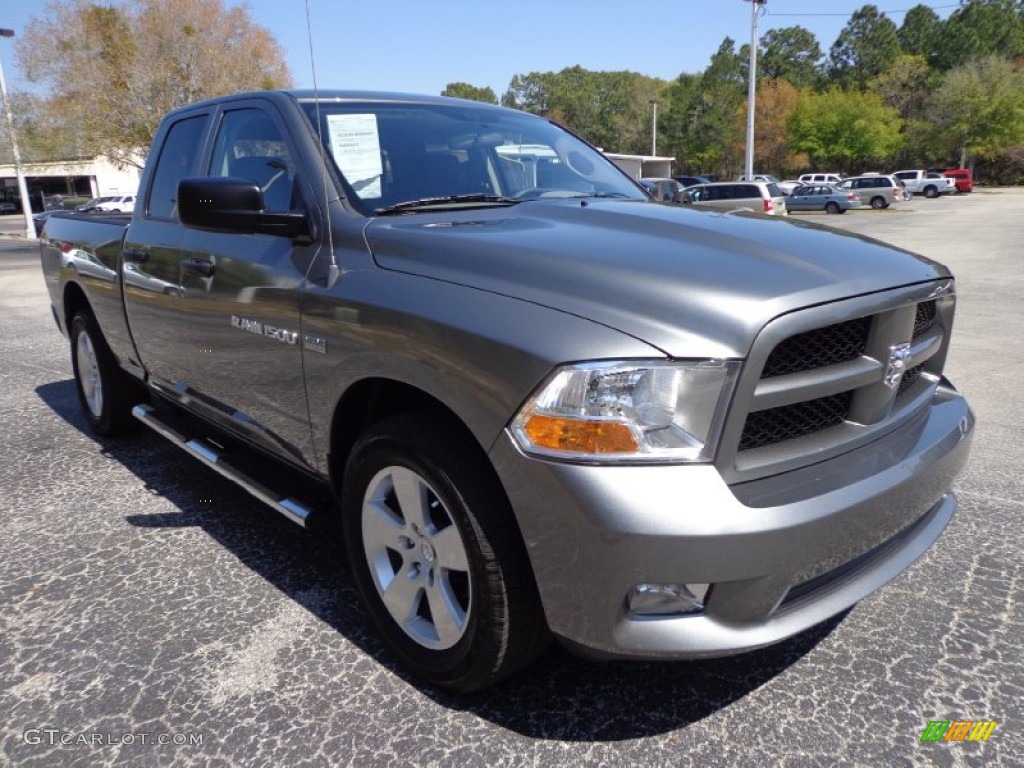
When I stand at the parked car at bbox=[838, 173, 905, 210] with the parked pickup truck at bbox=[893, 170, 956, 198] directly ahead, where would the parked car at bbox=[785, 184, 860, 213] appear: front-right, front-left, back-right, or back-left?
back-left

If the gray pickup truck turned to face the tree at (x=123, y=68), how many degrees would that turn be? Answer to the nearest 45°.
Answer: approximately 180°

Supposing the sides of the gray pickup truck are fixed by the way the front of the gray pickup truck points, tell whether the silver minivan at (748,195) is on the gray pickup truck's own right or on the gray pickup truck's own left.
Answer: on the gray pickup truck's own left

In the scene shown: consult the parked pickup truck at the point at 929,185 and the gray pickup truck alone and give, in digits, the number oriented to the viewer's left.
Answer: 1

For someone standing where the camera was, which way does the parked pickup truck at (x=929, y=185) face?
facing to the left of the viewer

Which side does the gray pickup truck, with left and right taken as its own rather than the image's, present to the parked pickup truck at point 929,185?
left

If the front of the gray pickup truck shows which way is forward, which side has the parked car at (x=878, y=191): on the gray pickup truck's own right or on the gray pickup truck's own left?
on the gray pickup truck's own left

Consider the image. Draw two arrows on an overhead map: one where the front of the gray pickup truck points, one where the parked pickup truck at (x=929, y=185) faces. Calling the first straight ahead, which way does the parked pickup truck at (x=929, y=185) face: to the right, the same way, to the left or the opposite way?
the opposite way

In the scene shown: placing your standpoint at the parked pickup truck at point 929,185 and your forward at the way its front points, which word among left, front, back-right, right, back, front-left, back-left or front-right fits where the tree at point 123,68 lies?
front-left

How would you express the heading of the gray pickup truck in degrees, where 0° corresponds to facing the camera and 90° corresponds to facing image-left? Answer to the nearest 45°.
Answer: approximately 315°
